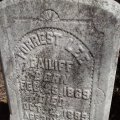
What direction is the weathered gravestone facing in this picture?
toward the camera
